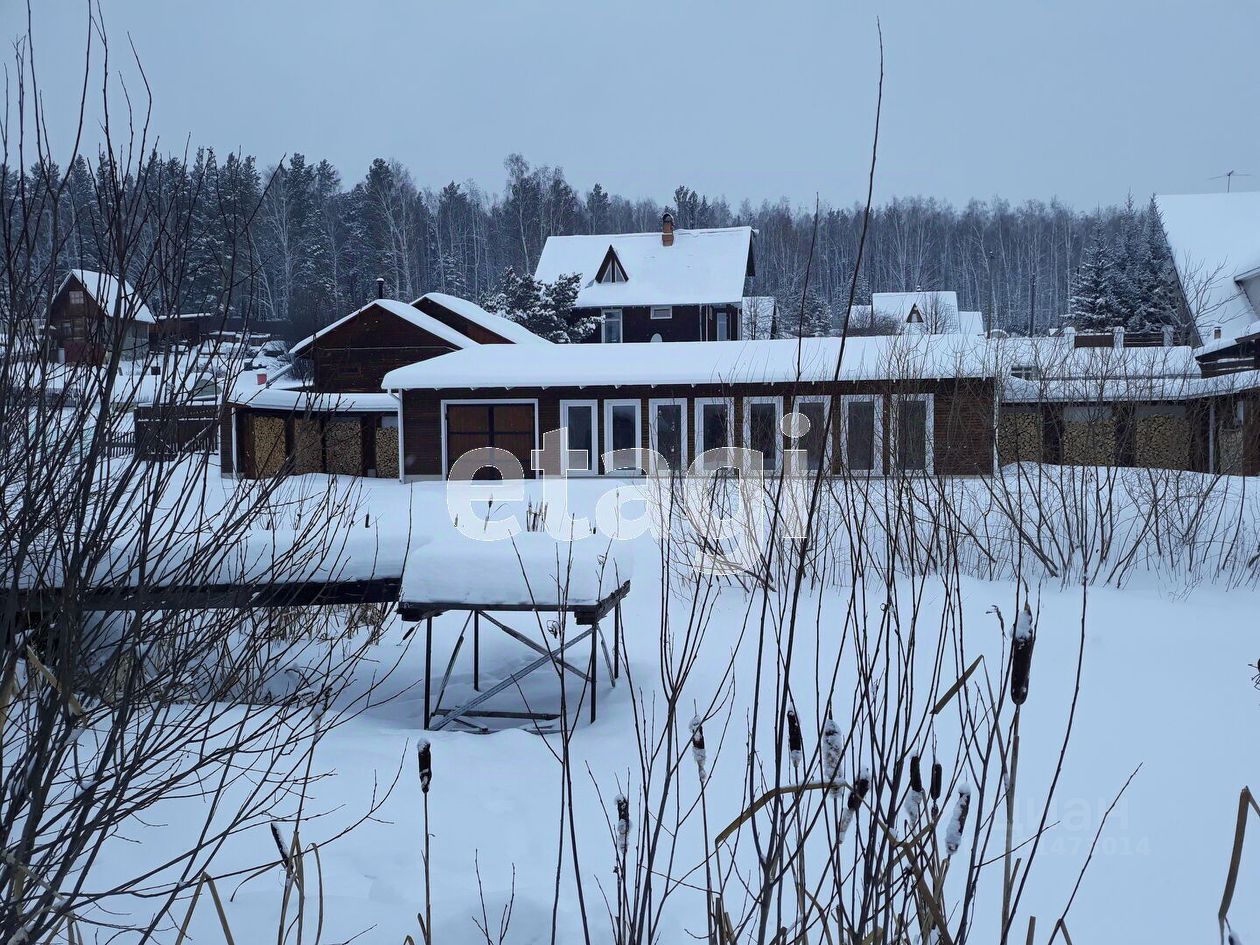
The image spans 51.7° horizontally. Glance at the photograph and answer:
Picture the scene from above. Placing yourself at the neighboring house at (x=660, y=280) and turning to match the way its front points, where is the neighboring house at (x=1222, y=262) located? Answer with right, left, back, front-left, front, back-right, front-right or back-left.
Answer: front-left

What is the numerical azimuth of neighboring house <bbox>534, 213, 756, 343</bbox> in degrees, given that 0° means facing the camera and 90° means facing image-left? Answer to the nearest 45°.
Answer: approximately 0°
